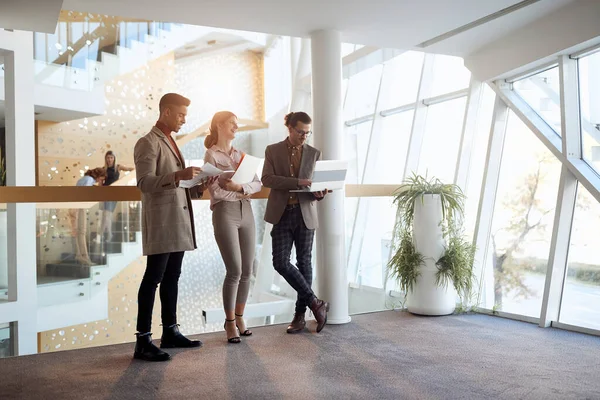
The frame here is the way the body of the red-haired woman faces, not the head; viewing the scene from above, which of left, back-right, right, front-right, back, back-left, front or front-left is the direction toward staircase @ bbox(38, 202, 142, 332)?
back

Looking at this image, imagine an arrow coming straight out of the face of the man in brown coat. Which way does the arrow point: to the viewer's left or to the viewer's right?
to the viewer's right

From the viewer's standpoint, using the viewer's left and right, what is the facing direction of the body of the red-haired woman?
facing the viewer and to the right of the viewer

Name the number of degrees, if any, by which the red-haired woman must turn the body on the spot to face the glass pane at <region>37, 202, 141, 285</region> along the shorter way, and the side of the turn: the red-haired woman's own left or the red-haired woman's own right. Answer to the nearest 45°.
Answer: approximately 180°

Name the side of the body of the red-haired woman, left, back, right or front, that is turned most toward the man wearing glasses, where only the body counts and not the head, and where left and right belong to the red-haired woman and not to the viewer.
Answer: left
